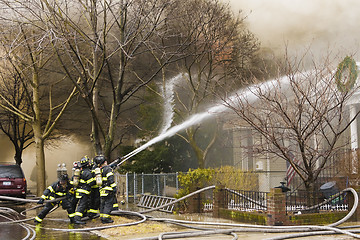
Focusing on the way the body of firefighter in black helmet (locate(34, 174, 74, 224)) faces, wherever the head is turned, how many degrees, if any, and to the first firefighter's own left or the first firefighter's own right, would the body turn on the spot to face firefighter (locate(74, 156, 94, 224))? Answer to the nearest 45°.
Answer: approximately 45° to the first firefighter's own left

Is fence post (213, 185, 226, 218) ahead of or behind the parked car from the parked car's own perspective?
behind

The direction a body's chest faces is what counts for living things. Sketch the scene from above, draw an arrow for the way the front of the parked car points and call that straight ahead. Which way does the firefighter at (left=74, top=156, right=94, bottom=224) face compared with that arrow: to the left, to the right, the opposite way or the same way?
to the right

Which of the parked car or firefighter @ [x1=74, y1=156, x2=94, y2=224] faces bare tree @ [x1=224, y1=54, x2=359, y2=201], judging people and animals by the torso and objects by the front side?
the firefighter

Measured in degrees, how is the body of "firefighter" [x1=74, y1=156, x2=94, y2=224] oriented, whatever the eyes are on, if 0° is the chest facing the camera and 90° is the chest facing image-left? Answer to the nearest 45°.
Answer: approximately 270°

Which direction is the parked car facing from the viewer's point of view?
away from the camera
